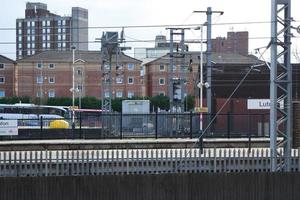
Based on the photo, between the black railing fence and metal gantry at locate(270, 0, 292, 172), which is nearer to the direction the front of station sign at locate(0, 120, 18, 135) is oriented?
the metal gantry

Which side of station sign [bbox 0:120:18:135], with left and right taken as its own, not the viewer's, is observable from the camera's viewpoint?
front

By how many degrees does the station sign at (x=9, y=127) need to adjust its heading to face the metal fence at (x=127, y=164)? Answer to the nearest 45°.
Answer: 0° — it already faces it

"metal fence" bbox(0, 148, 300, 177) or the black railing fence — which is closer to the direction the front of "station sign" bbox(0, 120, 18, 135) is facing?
the metal fence

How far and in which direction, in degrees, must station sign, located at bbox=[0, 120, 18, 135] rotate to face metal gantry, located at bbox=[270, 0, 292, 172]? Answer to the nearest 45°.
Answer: approximately 45° to its left
